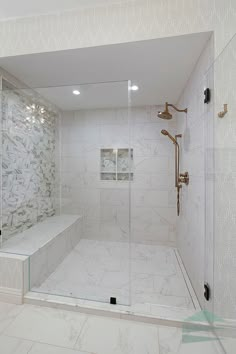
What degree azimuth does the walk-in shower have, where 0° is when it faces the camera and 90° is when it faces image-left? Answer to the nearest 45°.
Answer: approximately 0°

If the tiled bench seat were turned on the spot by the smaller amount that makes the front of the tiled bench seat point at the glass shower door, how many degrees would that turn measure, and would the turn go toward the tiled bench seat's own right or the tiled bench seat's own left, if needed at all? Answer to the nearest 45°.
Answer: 0° — it already faces it

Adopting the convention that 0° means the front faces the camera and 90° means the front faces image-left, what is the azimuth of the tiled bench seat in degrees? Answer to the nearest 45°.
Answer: approximately 315°
